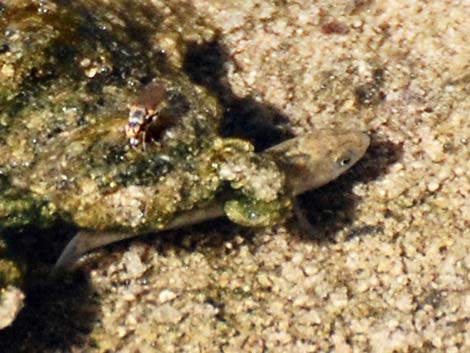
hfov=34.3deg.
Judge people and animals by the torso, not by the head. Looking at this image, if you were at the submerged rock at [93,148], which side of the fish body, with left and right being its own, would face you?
back

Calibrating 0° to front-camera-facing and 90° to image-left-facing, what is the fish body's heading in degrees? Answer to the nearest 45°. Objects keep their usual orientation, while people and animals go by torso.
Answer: approximately 270°
